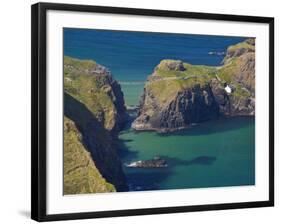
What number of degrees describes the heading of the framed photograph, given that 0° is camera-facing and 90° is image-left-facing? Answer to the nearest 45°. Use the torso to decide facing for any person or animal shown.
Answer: approximately 315°
